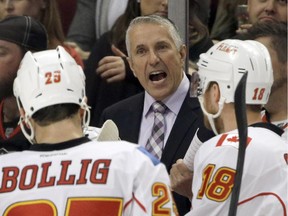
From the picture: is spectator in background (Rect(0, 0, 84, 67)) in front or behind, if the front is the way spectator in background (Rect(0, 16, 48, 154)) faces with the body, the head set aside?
behind

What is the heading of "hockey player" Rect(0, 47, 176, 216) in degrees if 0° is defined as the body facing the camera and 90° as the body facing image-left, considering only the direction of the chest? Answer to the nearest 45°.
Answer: approximately 180°

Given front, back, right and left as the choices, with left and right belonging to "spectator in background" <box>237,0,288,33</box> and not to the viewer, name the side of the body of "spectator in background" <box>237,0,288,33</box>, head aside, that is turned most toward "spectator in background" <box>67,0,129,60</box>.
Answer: right

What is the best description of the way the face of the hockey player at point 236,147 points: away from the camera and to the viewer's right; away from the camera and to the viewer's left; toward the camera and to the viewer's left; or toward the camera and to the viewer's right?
away from the camera and to the viewer's left

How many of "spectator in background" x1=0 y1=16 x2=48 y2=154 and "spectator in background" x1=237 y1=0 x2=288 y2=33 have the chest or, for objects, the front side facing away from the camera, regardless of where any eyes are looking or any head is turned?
0

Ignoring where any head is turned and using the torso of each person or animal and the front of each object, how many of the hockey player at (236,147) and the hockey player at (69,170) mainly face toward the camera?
0

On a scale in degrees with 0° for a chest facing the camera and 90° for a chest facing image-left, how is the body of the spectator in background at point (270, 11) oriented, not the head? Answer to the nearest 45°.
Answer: approximately 0°

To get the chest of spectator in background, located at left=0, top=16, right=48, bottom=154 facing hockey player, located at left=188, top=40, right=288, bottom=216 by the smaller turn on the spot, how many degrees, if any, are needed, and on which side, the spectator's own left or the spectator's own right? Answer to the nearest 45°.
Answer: approximately 90° to the spectator's own left

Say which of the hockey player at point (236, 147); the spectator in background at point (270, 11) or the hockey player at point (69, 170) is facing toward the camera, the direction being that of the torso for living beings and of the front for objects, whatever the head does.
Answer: the spectator in background

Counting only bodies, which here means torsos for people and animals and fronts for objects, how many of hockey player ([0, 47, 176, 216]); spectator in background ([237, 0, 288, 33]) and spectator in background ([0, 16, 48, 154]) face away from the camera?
1

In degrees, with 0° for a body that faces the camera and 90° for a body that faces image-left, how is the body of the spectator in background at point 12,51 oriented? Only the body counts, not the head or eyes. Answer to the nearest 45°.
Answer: approximately 45°

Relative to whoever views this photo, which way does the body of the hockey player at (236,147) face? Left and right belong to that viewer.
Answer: facing away from the viewer and to the left of the viewer
